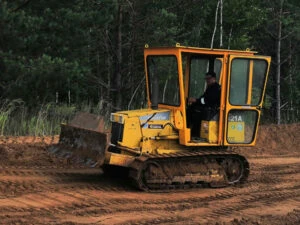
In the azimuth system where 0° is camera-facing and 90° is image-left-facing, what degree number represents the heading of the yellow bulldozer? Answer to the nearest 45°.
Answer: approximately 45°

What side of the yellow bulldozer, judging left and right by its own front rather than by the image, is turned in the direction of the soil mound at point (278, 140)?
back
